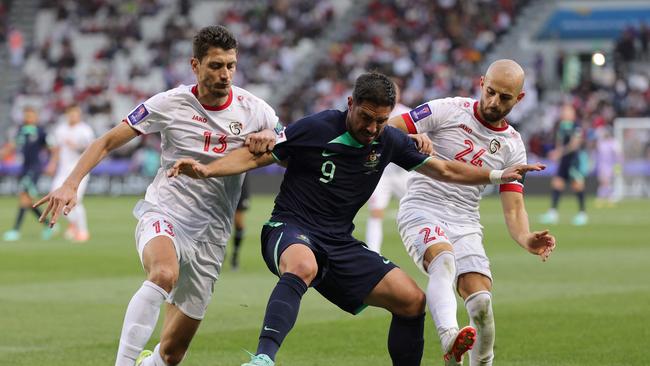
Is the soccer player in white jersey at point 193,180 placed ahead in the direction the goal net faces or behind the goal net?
ahead

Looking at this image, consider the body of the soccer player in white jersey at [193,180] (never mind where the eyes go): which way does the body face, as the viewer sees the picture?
toward the camera

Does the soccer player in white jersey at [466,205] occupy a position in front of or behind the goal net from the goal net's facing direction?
in front

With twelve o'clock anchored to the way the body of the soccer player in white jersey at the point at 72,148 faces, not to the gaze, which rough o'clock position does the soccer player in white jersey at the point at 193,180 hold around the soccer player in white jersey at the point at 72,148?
the soccer player in white jersey at the point at 193,180 is roughly at 12 o'clock from the soccer player in white jersey at the point at 72,148.

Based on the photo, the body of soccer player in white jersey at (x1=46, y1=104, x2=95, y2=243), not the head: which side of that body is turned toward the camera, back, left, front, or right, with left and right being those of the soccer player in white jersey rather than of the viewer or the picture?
front

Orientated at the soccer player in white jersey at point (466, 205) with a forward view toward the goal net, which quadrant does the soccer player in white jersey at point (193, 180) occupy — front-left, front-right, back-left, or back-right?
back-left

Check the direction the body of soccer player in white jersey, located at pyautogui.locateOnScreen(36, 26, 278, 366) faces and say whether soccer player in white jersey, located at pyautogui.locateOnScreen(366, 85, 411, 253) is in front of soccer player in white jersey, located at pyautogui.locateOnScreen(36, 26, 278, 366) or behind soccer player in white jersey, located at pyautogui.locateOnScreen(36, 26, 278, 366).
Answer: behind

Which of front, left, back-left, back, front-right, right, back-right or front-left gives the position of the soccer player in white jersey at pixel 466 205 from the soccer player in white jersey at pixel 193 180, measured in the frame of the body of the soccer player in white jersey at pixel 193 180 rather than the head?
left
